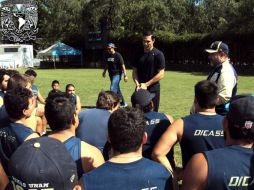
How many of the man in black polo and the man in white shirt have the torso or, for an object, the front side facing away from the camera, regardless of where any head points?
0

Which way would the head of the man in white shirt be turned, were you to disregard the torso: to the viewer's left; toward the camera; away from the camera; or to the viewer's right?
to the viewer's left

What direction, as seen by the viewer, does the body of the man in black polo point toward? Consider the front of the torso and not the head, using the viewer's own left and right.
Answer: facing the viewer and to the left of the viewer

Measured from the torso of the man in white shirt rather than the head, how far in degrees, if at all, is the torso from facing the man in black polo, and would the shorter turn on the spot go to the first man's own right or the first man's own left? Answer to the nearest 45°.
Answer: approximately 45° to the first man's own right

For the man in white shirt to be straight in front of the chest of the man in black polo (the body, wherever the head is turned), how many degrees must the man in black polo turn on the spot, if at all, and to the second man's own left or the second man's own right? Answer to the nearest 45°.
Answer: approximately 90° to the second man's own left

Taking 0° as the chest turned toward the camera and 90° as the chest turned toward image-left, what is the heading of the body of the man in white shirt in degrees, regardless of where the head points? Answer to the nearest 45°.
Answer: approximately 90°
